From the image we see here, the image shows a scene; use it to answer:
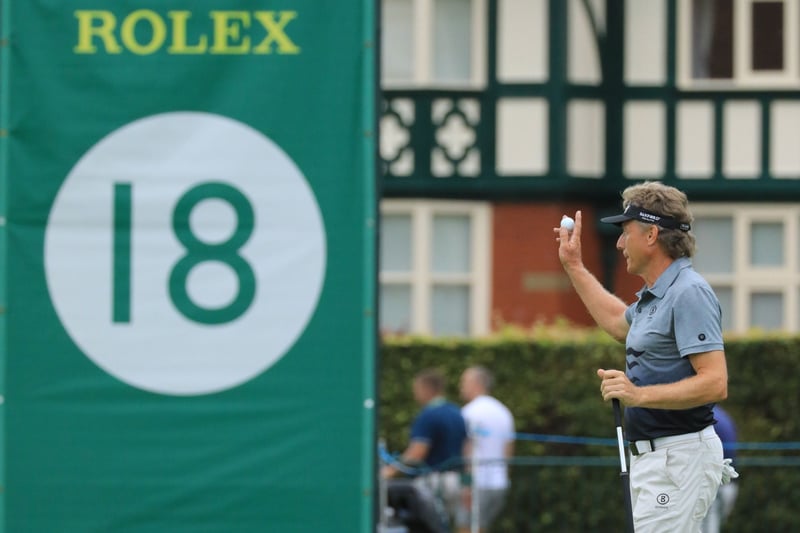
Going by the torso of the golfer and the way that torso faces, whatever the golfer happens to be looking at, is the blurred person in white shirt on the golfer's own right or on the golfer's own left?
on the golfer's own right

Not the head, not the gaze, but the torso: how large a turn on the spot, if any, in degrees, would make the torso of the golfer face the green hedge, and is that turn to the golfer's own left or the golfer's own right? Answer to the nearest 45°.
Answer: approximately 90° to the golfer's own right

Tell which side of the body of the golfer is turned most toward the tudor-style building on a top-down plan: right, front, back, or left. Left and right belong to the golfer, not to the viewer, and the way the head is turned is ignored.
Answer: right

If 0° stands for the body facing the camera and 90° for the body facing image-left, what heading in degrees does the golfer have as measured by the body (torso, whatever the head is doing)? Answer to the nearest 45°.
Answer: approximately 90°

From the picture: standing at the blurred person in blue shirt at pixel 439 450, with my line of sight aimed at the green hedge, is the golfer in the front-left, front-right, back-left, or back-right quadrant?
back-right

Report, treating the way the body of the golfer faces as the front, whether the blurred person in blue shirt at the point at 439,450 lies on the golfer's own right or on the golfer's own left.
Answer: on the golfer's own right

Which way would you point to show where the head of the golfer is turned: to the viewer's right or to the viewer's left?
to the viewer's left
